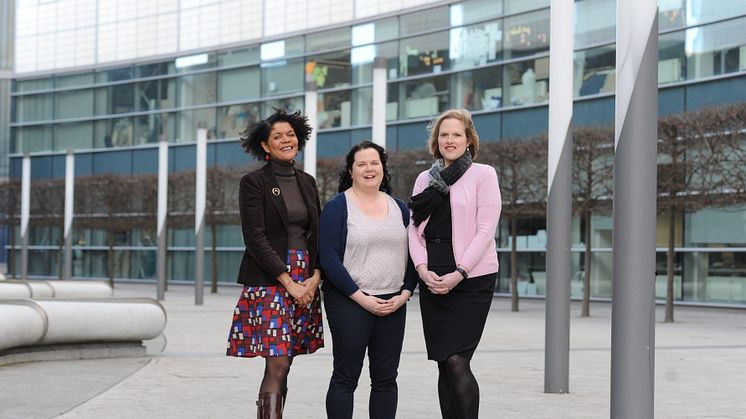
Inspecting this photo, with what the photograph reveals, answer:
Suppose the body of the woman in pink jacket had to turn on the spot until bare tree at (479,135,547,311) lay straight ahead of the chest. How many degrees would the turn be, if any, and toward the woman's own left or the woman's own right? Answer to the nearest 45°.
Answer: approximately 135° to the woman's own right

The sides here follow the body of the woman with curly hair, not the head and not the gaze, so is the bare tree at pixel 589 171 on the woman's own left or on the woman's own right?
on the woman's own left

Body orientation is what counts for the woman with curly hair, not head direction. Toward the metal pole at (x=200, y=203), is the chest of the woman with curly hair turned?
no

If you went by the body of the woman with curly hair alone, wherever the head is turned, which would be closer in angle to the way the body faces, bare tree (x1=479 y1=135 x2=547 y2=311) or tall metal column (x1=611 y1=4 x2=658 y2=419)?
the tall metal column

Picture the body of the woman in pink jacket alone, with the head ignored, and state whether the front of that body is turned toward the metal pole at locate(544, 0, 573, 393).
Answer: no

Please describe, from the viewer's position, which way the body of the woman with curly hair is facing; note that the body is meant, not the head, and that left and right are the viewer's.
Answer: facing the viewer and to the right of the viewer

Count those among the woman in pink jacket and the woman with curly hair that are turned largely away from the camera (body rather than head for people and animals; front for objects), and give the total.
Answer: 0

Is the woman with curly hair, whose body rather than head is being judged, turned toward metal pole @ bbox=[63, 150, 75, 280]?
no

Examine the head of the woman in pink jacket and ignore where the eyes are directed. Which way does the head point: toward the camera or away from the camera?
toward the camera

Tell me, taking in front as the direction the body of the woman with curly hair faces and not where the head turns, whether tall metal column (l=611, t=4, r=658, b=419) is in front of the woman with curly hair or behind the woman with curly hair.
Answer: in front

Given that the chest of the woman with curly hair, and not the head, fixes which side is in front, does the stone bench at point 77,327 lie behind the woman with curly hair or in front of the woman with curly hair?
behind

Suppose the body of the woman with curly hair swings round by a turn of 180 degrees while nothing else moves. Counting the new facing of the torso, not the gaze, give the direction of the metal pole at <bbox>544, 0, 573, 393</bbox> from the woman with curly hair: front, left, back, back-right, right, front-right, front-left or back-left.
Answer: right

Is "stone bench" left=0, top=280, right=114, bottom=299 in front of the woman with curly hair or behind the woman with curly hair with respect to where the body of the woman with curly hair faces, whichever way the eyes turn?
behind

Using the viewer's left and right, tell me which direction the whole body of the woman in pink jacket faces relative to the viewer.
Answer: facing the viewer and to the left of the viewer
